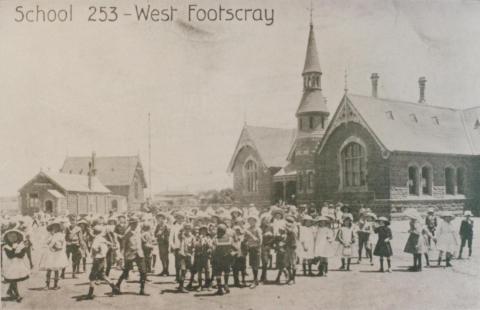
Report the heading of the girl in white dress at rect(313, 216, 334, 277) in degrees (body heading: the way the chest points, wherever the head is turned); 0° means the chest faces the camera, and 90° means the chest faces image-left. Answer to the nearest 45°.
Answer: approximately 0°

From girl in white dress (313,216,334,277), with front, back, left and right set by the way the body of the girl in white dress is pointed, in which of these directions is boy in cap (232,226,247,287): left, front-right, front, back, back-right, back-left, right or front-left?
front-right

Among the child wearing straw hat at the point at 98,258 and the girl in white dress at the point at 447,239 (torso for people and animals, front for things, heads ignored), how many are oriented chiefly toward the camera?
1

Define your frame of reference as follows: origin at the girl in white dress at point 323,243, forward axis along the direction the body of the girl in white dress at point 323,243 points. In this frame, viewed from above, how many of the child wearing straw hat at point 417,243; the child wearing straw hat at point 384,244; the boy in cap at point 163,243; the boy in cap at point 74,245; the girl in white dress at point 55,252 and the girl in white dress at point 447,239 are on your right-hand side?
3
